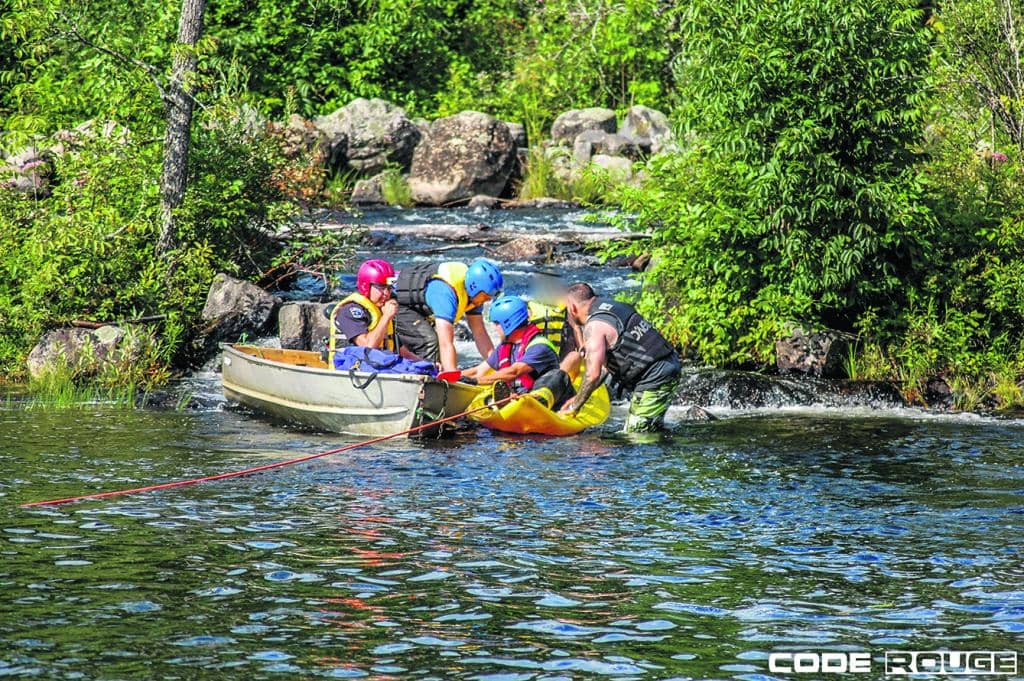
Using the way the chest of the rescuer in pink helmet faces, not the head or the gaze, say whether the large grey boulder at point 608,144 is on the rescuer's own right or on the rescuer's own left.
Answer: on the rescuer's own left

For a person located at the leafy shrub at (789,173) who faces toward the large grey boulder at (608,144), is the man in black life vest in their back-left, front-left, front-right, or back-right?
back-left

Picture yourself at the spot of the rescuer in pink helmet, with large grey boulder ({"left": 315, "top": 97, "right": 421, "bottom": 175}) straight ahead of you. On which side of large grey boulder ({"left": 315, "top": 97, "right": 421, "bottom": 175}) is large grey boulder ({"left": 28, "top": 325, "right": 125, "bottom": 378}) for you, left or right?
left

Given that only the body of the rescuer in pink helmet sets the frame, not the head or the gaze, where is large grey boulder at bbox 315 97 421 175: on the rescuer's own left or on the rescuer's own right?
on the rescuer's own left

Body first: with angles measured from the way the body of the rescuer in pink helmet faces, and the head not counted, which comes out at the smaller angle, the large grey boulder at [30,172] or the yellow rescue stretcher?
the yellow rescue stretcher

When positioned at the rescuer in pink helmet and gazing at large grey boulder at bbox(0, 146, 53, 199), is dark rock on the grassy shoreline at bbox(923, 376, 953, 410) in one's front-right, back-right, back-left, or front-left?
back-right
